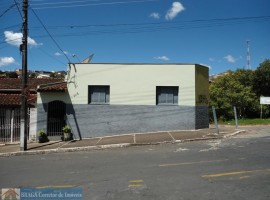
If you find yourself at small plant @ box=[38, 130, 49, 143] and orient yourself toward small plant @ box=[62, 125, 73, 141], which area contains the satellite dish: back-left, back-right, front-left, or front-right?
front-left

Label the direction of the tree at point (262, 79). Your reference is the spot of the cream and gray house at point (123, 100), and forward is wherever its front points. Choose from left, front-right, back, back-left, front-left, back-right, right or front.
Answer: back-left

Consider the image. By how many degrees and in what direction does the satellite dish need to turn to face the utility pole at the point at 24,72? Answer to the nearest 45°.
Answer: approximately 45° to its left

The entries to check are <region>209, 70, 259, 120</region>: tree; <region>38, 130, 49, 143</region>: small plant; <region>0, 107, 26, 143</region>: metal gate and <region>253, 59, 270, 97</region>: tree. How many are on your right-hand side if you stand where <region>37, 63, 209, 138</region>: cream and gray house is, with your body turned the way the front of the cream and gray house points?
2

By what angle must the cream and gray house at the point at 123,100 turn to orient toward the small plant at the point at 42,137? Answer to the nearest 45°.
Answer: approximately 90° to its right

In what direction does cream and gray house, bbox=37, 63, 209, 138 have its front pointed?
toward the camera

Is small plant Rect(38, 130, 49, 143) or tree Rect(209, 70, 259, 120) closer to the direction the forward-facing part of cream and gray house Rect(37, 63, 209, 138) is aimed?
the small plant

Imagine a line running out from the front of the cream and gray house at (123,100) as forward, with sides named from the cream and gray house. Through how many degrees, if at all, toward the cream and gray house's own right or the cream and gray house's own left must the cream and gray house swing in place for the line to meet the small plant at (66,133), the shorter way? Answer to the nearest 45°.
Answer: approximately 90° to the cream and gray house's own right

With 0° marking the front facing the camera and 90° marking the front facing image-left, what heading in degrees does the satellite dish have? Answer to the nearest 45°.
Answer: approximately 90°

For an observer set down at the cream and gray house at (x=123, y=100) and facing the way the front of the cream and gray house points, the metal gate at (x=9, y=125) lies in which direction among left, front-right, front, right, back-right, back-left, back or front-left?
right

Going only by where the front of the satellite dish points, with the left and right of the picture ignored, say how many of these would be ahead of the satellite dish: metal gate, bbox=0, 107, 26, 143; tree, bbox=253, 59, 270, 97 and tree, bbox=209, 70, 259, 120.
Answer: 1

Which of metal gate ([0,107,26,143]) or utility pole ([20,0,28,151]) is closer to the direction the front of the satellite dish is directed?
the metal gate

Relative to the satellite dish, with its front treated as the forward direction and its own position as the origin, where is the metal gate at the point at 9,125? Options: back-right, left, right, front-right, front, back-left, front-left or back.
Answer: front
